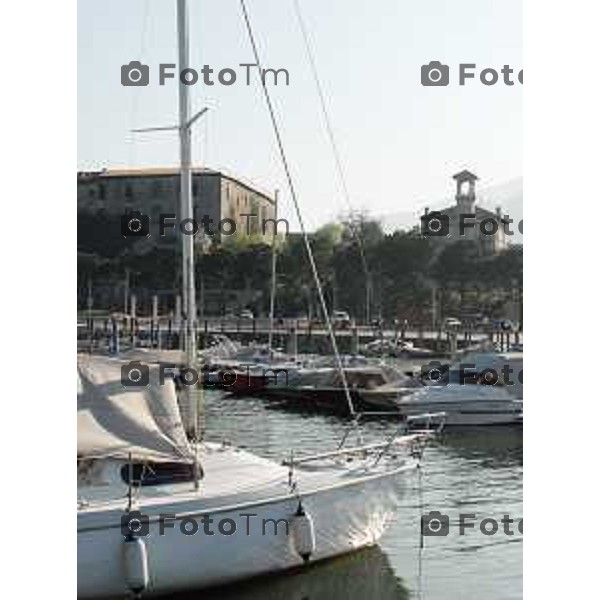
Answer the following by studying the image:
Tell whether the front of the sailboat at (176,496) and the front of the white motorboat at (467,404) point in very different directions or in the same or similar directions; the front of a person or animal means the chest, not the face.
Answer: very different directions

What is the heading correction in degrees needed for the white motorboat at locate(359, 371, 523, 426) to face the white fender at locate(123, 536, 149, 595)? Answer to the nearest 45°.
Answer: approximately 90° to its left

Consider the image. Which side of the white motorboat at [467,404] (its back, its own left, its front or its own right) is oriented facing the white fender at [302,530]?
left

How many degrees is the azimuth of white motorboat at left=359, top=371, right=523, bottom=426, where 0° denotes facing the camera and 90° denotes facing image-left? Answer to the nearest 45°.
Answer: approximately 90°

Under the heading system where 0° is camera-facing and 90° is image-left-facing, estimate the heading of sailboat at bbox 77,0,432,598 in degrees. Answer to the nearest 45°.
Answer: approximately 270°

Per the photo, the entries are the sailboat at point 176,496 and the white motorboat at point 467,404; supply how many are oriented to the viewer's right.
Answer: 1

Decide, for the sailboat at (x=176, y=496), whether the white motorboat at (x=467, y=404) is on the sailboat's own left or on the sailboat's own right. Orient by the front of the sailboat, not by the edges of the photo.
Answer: on the sailboat's own left
